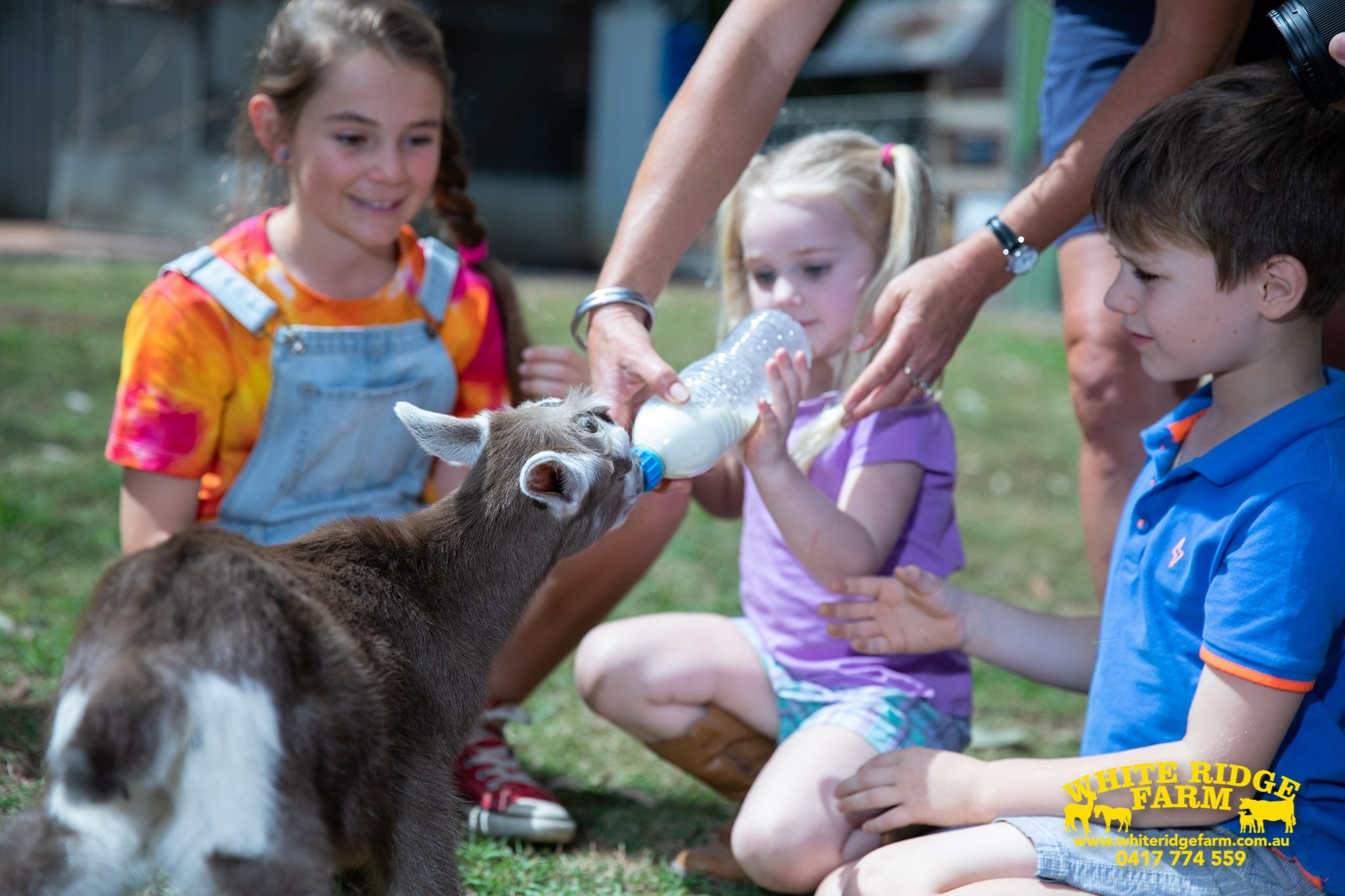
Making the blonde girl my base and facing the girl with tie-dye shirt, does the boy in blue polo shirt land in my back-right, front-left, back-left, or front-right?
back-left

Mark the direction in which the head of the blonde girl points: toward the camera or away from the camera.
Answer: toward the camera

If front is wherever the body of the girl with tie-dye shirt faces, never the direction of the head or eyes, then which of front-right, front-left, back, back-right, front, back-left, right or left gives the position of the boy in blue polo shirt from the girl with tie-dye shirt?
front

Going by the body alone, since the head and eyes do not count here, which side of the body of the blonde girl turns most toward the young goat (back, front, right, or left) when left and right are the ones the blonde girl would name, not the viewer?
front

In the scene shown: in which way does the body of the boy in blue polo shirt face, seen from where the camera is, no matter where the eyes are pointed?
to the viewer's left

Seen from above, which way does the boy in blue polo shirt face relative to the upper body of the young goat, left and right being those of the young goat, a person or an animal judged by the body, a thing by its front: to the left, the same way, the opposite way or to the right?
to the left

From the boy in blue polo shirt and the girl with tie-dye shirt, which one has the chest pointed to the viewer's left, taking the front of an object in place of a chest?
the boy in blue polo shirt

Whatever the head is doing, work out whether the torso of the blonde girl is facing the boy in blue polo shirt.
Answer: no

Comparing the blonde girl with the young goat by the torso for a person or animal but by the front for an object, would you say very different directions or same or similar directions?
very different directions

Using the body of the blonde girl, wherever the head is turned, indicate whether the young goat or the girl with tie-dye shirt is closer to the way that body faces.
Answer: the young goat

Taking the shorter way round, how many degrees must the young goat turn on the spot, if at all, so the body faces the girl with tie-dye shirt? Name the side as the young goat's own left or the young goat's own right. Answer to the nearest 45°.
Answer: approximately 45° to the young goat's own left

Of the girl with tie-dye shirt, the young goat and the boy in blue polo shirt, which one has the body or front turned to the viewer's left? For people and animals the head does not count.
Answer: the boy in blue polo shirt

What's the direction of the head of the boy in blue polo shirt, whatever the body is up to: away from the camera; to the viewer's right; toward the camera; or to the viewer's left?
to the viewer's left

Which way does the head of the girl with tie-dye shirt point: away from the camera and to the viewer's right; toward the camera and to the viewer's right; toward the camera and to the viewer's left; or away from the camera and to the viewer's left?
toward the camera and to the viewer's right

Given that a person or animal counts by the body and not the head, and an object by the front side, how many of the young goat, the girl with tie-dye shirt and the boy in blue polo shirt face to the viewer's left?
1

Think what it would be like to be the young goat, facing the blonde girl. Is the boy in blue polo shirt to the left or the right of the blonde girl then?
right

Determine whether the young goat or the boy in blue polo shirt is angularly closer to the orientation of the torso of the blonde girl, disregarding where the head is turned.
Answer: the young goat

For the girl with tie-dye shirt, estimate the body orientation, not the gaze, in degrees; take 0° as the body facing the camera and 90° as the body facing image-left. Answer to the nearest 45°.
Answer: approximately 315°

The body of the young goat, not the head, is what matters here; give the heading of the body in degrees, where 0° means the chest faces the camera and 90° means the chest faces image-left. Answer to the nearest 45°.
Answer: approximately 225°

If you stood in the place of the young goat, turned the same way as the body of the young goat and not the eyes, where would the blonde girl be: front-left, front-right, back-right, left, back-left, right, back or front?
front
